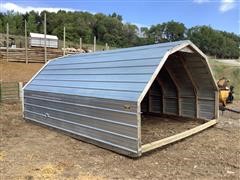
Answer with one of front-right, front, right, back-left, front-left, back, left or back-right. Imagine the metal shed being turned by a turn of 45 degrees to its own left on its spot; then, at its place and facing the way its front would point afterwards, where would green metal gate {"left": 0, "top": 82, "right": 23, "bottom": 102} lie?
back-left

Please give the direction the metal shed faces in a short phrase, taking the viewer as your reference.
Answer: facing the viewer and to the right of the viewer

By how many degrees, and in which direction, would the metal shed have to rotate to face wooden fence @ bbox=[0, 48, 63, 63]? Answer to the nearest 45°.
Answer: approximately 180°
